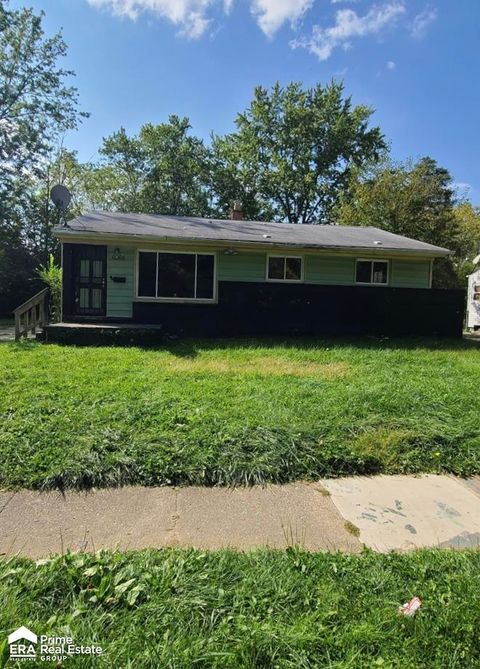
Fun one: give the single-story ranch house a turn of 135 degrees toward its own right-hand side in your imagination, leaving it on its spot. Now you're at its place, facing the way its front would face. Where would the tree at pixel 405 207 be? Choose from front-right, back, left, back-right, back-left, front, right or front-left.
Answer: right

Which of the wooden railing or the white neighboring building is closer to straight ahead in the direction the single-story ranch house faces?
the wooden railing

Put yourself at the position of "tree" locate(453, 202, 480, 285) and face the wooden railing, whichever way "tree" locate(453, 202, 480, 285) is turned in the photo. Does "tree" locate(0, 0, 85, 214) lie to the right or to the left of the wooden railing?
right

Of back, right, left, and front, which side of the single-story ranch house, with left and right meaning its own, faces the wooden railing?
right

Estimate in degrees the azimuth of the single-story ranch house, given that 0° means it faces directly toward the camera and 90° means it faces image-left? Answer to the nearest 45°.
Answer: approximately 0°

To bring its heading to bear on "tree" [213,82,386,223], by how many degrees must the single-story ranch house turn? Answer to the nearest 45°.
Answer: approximately 180°
